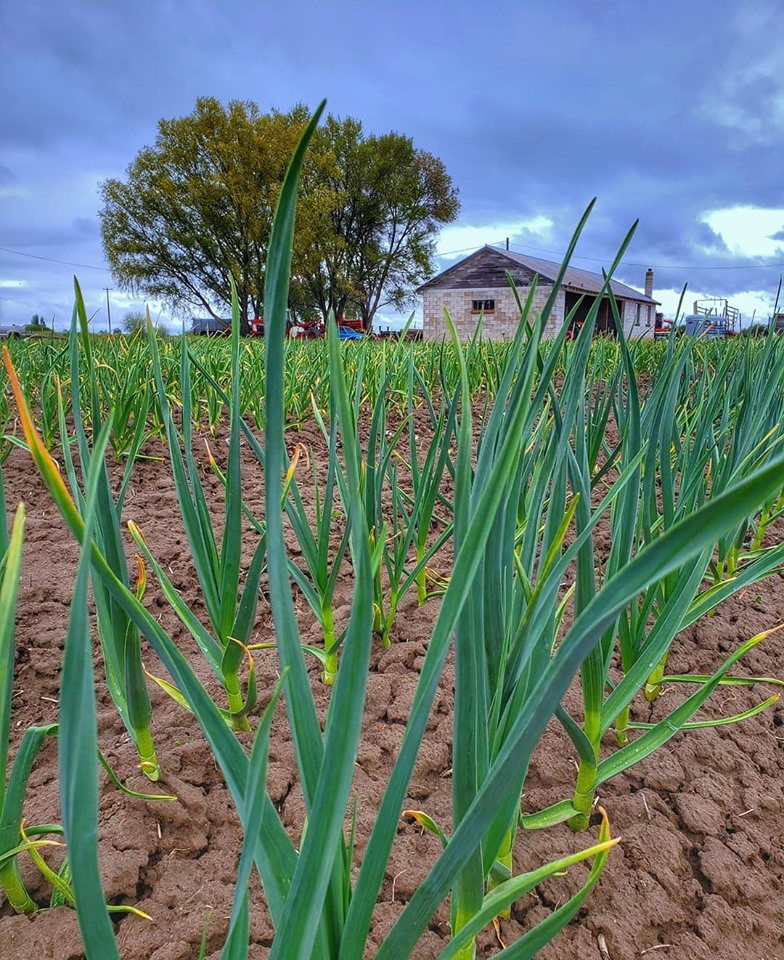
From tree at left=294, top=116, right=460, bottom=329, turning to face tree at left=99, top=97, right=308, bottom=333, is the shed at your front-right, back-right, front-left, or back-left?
back-left

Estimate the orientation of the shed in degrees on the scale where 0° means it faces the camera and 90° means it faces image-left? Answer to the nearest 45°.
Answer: approximately 315°

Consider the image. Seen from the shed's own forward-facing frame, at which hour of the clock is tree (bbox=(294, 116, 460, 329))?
The tree is roughly at 5 o'clock from the shed.

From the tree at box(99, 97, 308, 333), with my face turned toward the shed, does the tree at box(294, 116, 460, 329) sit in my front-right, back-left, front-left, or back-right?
front-left

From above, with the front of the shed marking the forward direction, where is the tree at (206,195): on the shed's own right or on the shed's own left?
on the shed's own right
